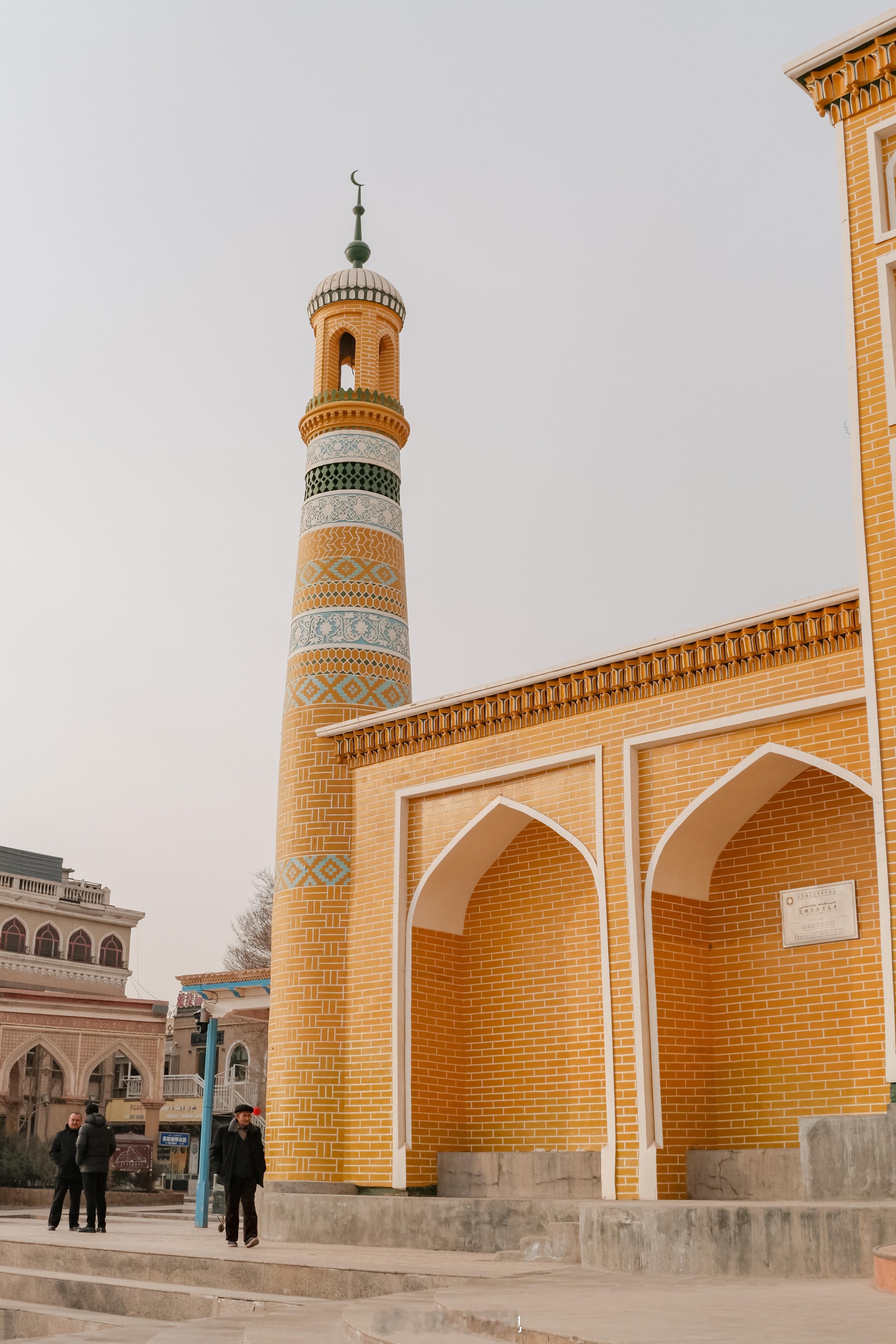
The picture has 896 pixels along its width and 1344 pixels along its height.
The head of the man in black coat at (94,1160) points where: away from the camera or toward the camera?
away from the camera

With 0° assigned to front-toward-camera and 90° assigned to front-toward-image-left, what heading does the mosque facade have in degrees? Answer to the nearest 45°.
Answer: approximately 45°

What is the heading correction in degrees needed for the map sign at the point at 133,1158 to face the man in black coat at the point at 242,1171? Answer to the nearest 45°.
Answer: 0° — it already faces them

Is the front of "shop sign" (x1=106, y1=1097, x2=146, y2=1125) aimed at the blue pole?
yes

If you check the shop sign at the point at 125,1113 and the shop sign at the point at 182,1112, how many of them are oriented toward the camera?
2

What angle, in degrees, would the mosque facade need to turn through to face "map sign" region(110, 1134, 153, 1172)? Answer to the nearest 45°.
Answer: approximately 90° to its right

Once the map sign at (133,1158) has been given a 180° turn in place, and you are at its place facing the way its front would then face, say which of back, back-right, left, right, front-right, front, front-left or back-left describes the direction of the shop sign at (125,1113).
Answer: front

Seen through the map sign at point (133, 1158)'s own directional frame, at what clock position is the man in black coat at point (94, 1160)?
The man in black coat is roughly at 12 o'clock from the map sign.

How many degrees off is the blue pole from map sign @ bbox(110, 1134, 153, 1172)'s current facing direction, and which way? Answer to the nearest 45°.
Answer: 0° — it already faces it

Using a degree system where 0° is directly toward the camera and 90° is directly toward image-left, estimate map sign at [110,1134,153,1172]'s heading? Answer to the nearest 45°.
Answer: approximately 0°
